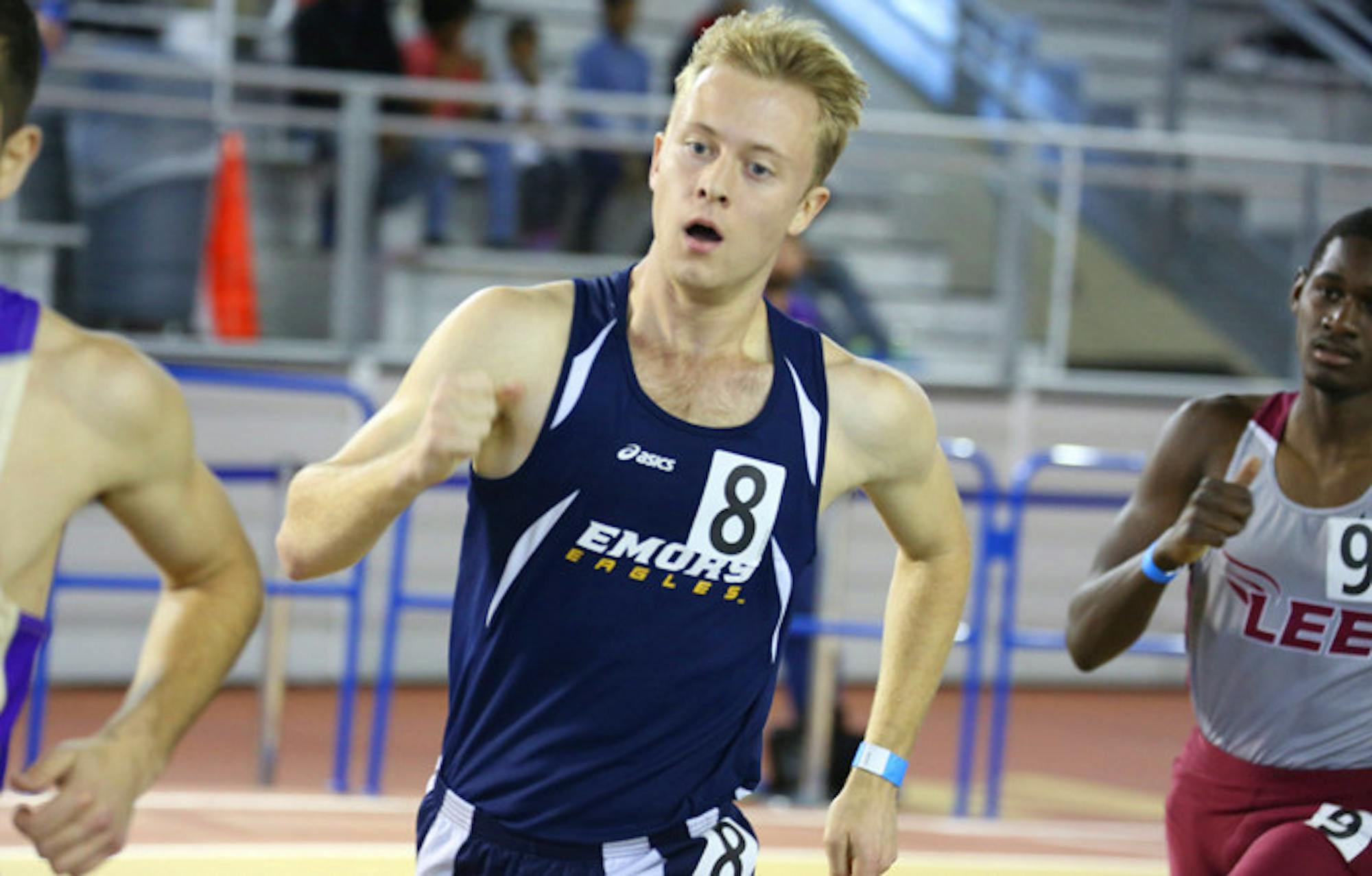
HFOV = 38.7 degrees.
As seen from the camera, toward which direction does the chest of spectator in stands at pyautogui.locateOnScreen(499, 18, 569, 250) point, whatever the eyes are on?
toward the camera

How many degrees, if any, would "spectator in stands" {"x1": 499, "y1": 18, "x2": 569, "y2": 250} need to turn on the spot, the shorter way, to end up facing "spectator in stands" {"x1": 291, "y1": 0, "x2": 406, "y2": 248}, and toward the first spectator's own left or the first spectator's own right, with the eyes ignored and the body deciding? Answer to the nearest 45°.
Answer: approximately 135° to the first spectator's own right

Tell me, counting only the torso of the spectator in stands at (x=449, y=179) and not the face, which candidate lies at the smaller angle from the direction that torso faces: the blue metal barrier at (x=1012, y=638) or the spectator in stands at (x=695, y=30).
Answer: the blue metal barrier

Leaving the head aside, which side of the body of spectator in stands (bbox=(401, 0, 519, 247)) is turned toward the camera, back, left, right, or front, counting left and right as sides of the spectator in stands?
front

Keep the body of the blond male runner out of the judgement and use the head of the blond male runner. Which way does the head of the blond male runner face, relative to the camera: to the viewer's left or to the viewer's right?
to the viewer's left

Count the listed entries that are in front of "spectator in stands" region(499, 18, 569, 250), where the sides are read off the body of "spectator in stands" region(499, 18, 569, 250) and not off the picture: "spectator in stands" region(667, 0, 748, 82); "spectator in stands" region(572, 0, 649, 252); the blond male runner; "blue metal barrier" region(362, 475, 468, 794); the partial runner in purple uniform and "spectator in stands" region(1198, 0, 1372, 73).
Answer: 3

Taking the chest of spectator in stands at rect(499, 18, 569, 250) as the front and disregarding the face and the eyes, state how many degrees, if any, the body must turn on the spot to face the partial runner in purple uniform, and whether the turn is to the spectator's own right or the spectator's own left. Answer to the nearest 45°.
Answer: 0° — they already face them

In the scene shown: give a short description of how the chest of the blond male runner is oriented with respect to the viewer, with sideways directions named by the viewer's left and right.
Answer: facing the viewer

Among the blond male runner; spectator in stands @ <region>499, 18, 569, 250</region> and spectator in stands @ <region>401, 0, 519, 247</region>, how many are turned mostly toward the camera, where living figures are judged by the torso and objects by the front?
3

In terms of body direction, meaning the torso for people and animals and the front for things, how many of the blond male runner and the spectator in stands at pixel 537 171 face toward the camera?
2

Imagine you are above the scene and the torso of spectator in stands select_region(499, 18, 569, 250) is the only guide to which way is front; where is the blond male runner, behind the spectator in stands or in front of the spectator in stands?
in front

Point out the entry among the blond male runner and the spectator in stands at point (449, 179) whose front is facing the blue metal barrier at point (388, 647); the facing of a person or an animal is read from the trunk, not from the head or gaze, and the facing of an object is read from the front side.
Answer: the spectator in stands

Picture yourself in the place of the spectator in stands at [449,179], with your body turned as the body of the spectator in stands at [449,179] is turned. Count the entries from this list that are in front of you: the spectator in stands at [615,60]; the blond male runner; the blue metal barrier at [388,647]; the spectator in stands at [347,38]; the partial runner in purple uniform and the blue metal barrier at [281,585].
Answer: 4

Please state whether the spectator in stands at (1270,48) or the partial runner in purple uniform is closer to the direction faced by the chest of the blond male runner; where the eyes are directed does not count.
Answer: the partial runner in purple uniform
